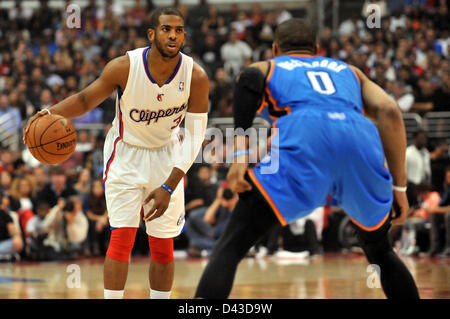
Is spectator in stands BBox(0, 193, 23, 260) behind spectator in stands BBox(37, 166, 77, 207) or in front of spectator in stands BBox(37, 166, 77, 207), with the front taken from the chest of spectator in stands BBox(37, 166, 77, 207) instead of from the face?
in front

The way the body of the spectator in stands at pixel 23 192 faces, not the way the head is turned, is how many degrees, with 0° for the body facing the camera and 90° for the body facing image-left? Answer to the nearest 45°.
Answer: approximately 0°

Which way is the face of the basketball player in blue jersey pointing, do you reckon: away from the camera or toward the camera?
away from the camera

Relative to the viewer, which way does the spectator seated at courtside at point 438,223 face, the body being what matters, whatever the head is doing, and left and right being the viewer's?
facing the viewer and to the left of the viewer

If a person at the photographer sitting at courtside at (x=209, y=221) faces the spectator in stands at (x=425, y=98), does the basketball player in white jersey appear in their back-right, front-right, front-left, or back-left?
back-right

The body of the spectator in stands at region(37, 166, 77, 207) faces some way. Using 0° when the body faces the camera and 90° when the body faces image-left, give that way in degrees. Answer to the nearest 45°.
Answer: approximately 0°

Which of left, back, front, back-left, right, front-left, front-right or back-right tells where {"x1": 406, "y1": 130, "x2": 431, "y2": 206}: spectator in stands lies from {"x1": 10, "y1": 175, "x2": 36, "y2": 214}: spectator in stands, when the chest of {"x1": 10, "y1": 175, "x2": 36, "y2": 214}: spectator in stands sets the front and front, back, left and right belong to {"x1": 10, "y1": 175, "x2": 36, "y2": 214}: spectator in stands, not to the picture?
left

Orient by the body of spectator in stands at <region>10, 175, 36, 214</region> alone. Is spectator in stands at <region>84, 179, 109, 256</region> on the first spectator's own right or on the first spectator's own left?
on the first spectator's own left

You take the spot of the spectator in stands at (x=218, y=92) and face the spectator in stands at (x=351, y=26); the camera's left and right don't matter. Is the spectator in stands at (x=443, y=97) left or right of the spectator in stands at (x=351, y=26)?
right

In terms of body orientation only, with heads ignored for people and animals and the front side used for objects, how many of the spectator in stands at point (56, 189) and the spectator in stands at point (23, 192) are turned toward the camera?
2

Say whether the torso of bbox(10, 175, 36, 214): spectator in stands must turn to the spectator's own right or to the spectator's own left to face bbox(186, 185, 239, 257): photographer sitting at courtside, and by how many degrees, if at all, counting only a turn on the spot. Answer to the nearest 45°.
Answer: approximately 90° to the spectator's own left

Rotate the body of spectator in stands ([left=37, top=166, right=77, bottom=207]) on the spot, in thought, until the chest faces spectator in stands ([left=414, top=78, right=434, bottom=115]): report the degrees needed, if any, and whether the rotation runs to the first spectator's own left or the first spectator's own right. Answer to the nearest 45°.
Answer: approximately 90° to the first spectator's own left
